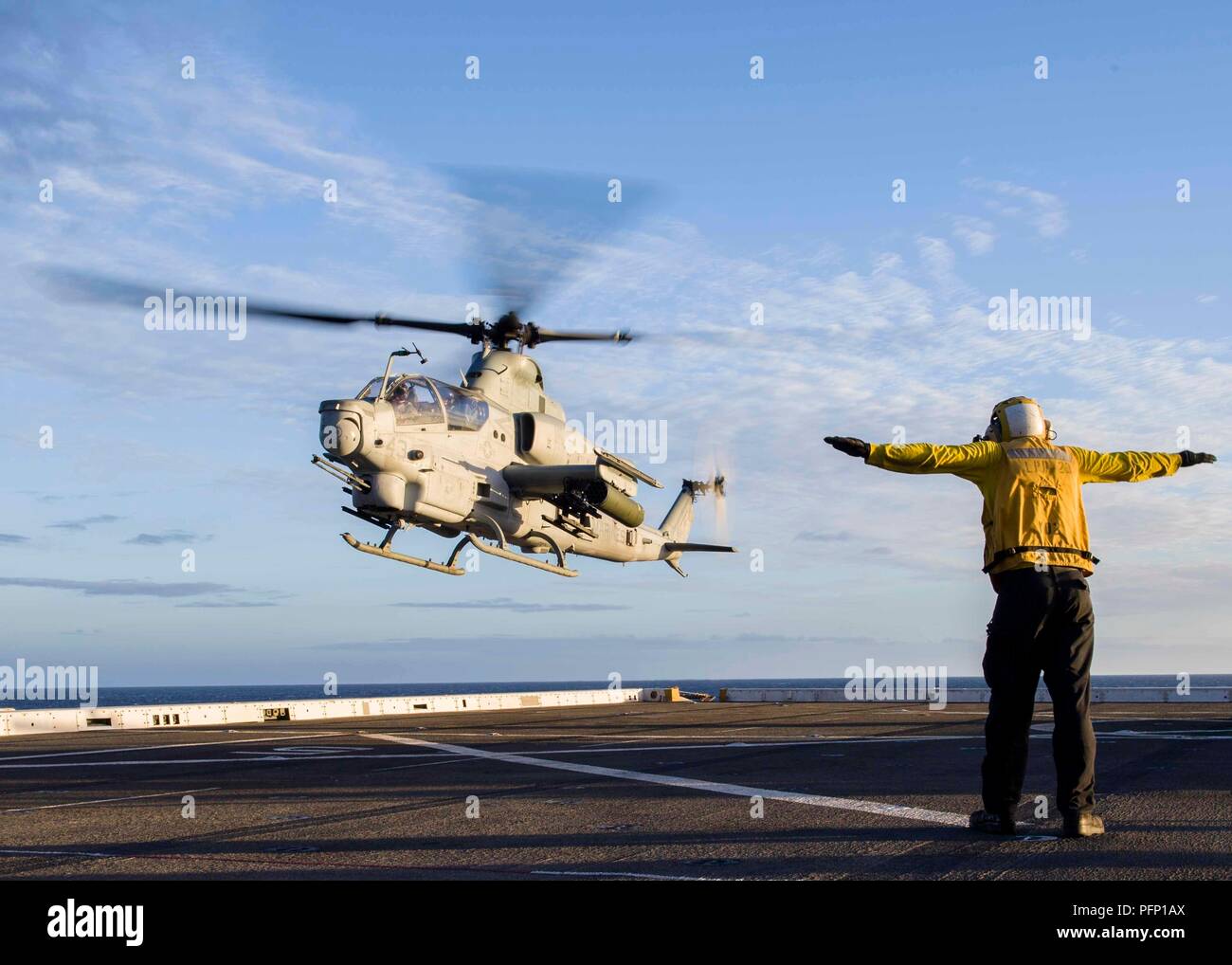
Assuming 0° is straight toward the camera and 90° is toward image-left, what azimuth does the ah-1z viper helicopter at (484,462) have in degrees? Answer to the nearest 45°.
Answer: approximately 45°

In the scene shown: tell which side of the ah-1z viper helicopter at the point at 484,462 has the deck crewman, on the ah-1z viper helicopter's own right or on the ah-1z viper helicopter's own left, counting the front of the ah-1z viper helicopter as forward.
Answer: on the ah-1z viper helicopter's own left

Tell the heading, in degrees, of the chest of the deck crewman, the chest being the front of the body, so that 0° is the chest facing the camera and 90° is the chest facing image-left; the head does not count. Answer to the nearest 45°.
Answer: approximately 180°

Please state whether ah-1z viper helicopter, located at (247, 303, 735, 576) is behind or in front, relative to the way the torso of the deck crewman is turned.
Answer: in front

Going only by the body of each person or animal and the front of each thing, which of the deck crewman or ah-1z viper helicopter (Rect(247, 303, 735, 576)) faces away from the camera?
the deck crewman

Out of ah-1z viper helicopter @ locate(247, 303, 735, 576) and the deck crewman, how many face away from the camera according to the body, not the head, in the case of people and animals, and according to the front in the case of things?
1
